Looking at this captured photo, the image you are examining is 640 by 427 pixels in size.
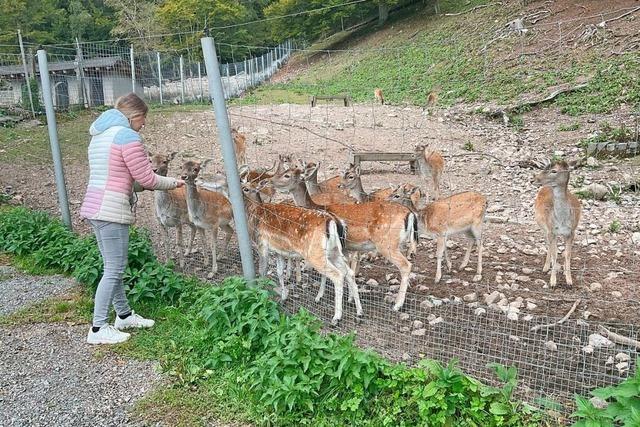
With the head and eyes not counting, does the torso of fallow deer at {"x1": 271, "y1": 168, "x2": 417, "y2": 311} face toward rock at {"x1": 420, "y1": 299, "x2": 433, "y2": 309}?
no

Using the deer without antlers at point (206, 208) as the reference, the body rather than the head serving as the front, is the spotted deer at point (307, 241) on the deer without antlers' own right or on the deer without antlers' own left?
on the deer without antlers' own left

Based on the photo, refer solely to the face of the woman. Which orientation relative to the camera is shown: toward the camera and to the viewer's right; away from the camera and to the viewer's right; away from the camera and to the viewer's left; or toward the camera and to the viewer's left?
away from the camera and to the viewer's right

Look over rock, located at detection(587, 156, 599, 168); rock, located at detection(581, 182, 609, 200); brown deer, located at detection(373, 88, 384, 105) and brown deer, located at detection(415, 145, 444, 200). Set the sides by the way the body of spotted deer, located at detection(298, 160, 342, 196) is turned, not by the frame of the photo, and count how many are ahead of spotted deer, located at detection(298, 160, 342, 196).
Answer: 0

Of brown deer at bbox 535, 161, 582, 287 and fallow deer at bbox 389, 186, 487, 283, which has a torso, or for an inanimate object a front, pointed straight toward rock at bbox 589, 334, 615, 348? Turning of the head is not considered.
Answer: the brown deer

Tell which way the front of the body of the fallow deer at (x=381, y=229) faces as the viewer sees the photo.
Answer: to the viewer's left

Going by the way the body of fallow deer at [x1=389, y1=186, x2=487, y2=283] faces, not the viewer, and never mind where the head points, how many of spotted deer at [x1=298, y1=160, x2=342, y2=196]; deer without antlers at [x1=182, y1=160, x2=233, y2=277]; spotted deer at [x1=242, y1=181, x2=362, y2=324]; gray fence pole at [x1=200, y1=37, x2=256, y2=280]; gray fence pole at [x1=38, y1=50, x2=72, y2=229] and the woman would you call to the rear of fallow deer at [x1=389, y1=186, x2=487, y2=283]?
0

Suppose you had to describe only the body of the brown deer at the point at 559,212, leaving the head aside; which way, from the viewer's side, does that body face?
toward the camera

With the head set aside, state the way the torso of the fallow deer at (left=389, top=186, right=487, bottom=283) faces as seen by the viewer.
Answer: to the viewer's left

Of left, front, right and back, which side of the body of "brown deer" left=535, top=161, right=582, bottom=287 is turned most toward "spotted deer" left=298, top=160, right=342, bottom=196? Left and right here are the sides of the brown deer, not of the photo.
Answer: right

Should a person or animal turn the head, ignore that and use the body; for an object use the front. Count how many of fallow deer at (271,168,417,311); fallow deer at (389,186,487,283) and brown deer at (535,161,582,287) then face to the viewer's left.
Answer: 2

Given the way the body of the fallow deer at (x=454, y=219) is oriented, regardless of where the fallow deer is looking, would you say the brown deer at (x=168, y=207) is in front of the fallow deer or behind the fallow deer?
in front

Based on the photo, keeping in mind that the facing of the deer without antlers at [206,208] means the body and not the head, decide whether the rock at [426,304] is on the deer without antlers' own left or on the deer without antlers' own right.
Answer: on the deer without antlers' own left

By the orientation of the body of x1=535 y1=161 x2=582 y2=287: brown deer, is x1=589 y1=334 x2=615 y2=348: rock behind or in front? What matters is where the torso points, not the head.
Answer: in front

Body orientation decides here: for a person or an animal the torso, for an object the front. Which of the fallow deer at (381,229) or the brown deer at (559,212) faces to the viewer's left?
the fallow deer

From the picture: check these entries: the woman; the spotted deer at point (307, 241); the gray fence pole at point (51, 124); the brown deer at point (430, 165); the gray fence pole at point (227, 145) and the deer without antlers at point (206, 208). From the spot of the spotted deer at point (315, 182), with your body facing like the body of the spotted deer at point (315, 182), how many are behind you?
1

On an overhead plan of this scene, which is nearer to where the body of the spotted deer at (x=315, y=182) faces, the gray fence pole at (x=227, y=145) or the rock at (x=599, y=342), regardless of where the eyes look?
the gray fence pole

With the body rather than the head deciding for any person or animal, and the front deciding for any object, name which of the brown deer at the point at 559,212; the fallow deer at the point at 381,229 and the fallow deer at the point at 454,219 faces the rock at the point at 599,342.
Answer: the brown deer

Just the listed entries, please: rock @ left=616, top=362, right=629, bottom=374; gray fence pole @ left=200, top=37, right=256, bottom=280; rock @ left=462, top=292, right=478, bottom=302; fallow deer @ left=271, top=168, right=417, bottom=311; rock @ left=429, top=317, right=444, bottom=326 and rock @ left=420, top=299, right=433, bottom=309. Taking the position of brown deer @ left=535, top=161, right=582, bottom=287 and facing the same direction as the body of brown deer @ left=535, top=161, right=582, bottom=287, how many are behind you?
0

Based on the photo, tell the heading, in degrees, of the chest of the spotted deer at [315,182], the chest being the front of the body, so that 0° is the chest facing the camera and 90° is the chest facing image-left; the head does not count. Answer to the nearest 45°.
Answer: approximately 45°
